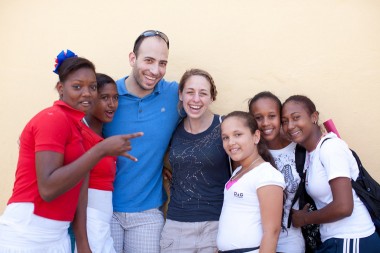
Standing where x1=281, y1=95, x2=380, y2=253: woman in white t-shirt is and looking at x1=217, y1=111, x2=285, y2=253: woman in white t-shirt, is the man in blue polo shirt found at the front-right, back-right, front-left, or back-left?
front-right

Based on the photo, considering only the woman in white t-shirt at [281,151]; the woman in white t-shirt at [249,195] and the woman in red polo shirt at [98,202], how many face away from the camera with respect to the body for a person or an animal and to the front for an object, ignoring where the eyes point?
0

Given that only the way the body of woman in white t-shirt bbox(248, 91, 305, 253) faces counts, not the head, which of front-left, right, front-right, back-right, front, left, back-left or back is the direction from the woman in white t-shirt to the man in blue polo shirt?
right

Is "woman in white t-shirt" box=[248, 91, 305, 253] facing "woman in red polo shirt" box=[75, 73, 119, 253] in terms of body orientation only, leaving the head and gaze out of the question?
no

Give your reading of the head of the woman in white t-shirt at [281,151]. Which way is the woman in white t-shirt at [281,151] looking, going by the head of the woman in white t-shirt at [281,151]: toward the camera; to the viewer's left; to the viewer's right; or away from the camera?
toward the camera

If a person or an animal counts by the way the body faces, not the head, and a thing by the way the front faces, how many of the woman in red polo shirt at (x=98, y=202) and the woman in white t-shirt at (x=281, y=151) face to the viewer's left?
0

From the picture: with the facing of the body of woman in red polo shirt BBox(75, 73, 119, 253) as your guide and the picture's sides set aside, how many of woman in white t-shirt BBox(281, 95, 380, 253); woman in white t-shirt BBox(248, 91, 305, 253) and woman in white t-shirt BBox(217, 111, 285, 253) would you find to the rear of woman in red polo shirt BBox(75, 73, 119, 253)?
0

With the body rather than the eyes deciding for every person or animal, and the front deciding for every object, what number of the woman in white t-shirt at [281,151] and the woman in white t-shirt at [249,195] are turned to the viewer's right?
0

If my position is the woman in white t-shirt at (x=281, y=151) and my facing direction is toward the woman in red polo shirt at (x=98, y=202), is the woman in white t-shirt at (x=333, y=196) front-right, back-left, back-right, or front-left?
back-left

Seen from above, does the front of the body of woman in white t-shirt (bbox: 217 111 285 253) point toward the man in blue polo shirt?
no

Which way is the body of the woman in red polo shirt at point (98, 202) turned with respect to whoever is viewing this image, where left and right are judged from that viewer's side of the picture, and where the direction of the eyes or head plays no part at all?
facing the viewer and to the right of the viewer

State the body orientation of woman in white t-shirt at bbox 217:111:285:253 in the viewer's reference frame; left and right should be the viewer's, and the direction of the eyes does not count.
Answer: facing the viewer and to the left of the viewer

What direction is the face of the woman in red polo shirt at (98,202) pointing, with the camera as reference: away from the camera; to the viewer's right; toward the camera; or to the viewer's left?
toward the camera

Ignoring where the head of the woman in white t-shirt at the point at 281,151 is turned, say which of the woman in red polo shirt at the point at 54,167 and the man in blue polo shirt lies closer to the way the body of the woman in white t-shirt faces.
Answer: the woman in red polo shirt

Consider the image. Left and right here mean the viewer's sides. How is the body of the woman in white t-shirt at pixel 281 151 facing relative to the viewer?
facing the viewer
